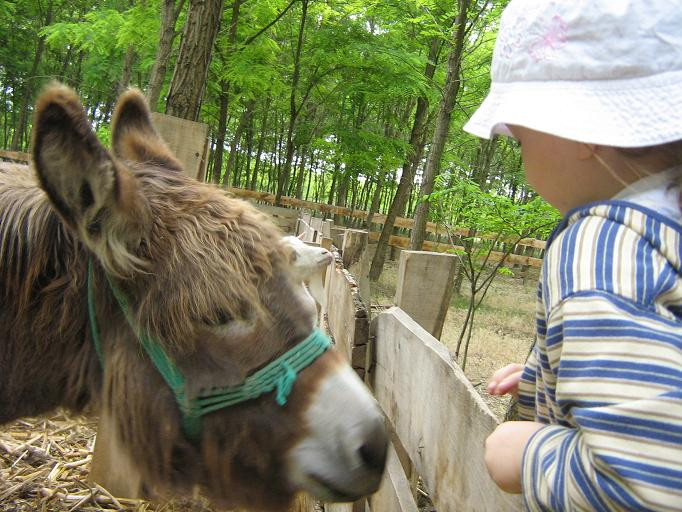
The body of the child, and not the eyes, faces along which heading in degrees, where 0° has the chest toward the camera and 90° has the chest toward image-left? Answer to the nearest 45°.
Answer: approximately 90°

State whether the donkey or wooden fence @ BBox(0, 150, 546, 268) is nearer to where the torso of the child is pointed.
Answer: the donkey

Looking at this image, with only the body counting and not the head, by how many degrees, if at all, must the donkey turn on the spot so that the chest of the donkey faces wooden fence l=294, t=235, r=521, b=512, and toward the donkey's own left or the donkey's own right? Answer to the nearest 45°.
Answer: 0° — it already faces it

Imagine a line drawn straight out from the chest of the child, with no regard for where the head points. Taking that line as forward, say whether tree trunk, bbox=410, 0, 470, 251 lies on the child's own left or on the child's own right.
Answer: on the child's own right

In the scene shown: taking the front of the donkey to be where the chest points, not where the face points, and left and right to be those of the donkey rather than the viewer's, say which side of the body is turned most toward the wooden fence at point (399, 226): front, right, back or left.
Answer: left

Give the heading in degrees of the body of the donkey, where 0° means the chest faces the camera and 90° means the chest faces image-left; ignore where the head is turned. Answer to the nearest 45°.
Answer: approximately 270°

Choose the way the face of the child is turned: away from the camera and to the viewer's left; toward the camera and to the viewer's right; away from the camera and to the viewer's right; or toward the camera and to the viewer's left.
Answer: away from the camera and to the viewer's left

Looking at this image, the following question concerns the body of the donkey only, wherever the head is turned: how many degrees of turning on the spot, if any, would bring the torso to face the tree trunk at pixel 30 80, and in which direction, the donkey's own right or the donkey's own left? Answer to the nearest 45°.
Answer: approximately 90° to the donkey's own left

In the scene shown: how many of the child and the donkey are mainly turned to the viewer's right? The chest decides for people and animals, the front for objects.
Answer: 1
